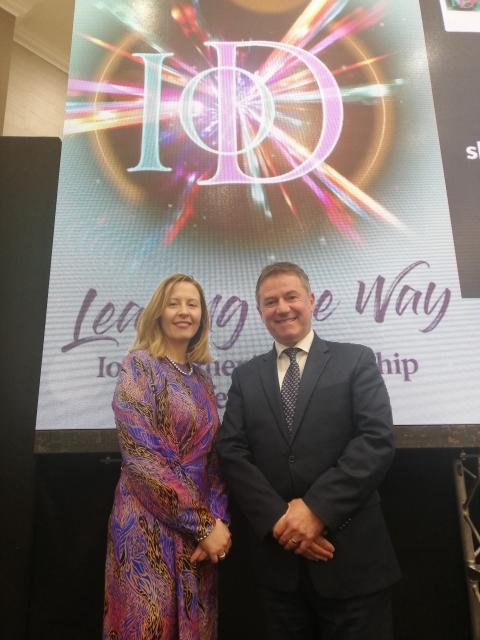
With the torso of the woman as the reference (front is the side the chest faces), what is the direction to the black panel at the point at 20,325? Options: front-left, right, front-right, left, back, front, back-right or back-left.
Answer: back

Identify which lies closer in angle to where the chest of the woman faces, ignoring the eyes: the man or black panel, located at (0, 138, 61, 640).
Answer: the man

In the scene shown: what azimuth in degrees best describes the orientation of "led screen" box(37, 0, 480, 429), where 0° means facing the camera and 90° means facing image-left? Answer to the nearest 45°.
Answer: approximately 0°

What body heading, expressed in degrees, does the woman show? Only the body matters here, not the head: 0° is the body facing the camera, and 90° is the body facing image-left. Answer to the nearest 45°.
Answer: approximately 315°

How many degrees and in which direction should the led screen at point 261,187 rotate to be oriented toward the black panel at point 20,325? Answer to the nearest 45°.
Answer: approximately 90° to its right
